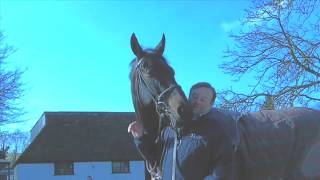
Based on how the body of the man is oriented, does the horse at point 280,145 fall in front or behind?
behind

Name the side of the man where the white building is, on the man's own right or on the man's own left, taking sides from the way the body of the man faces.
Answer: on the man's own right

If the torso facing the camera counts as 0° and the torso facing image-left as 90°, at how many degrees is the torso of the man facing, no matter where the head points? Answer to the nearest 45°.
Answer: approximately 45°
